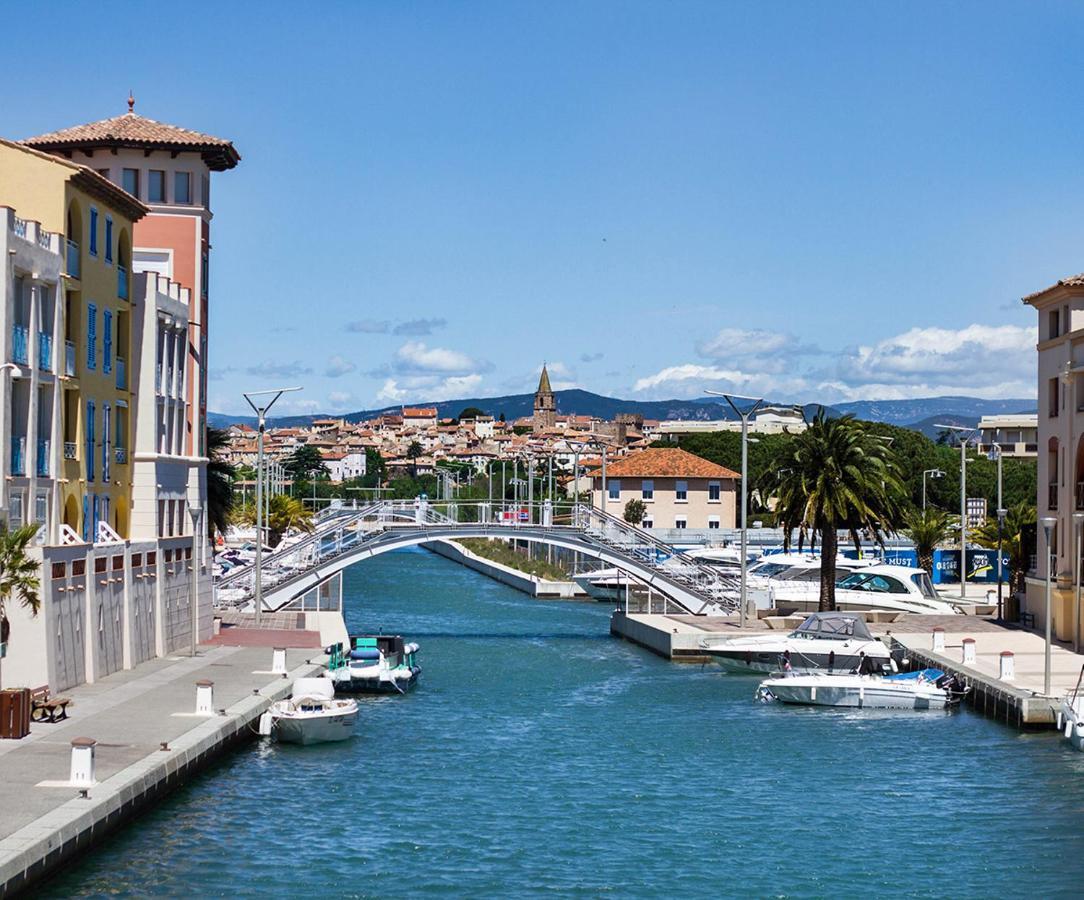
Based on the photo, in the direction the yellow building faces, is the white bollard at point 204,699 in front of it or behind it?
in front

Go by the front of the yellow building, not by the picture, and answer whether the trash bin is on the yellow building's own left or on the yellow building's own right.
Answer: on the yellow building's own right

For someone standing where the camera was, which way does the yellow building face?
facing the viewer and to the right of the viewer

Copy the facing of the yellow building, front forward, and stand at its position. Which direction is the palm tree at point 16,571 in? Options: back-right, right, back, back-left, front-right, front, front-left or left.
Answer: front-right

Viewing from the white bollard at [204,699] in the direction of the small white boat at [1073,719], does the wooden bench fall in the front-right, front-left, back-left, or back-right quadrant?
back-right

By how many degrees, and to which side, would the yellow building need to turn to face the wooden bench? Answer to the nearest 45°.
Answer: approximately 45° to its right

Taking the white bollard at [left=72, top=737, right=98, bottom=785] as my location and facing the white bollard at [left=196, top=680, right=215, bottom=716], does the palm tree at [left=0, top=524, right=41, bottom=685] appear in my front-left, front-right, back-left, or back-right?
front-left

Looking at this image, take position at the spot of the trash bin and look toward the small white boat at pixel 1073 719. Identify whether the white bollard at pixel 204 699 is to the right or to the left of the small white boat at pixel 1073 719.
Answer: left
